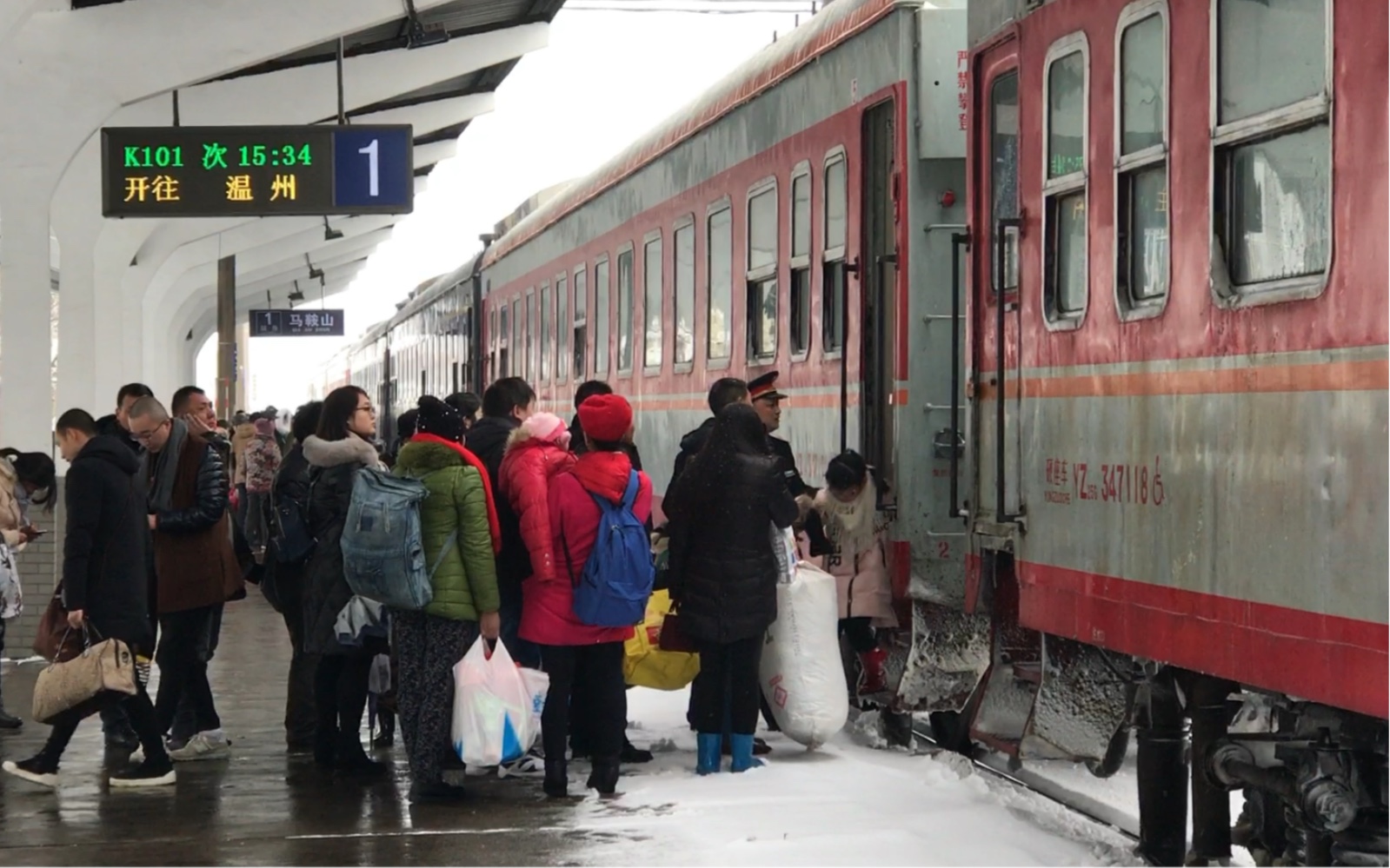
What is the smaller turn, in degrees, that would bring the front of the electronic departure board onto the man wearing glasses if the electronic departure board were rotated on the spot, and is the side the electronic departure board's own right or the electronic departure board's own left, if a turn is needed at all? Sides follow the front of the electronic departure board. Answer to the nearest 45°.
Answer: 0° — it already faces them

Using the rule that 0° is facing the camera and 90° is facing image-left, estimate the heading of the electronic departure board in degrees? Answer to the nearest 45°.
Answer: approximately 0°

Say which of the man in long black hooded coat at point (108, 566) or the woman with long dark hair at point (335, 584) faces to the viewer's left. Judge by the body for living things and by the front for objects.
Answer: the man in long black hooded coat

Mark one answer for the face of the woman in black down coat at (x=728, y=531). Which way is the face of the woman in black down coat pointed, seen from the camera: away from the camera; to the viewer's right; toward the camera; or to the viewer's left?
away from the camera

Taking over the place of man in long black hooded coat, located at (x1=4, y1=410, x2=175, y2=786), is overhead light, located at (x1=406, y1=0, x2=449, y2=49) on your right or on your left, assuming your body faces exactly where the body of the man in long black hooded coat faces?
on your right

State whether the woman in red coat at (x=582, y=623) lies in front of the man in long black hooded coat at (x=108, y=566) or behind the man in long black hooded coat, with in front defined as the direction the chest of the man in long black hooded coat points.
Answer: behind

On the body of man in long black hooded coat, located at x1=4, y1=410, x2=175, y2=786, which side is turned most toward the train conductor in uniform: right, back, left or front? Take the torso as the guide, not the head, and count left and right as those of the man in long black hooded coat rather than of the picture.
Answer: back

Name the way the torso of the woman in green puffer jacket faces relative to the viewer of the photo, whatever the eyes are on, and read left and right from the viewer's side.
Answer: facing away from the viewer and to the right of the viewer
